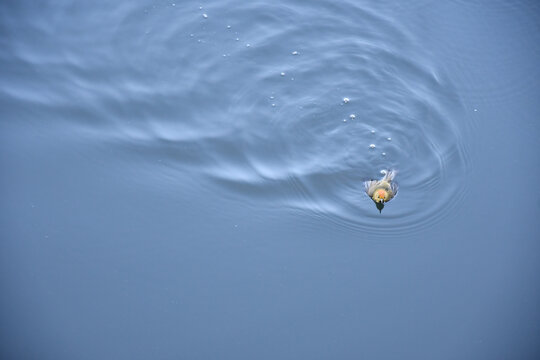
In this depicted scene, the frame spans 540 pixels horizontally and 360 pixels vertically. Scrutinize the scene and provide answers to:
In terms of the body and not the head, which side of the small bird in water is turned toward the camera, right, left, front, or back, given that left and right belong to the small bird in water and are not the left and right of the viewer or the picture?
front

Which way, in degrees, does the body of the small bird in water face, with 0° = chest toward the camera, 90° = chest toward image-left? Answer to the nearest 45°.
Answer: approximately 0°
